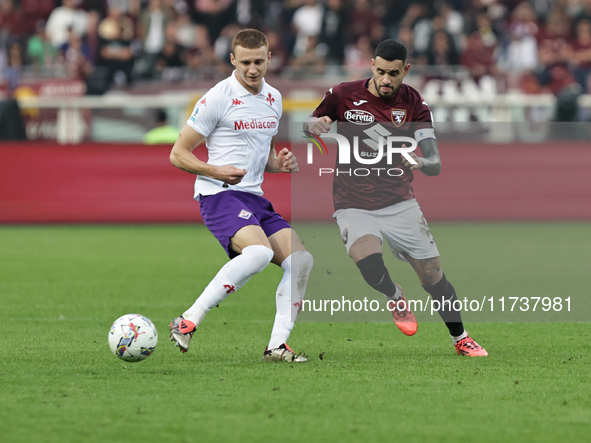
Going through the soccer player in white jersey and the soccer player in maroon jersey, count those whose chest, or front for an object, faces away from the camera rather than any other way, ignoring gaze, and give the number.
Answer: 0

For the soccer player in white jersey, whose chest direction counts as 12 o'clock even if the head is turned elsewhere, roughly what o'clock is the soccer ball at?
The soccer ball is roughly at 3 o'clock from the soccer player in white jersey.

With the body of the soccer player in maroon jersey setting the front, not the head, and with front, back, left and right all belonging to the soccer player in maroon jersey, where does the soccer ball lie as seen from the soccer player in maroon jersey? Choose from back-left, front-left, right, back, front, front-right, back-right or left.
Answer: front-right

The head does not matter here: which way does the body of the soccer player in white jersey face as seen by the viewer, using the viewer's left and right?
facing the viewer and to the right of the viewer

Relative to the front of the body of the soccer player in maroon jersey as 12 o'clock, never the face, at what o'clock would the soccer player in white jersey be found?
The soccer player in white jersey is roughly at 2 o'clock from the soccer player in maroon jersey.

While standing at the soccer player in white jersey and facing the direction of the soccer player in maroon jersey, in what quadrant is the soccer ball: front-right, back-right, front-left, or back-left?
back-right

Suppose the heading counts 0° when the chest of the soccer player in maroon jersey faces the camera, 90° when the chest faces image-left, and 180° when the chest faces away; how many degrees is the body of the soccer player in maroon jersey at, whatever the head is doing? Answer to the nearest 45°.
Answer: approximately 0°
